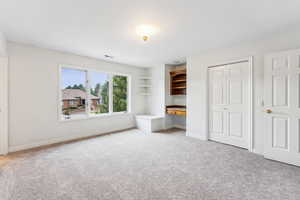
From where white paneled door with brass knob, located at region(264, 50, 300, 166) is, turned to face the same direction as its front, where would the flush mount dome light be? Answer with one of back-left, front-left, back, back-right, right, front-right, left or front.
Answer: front

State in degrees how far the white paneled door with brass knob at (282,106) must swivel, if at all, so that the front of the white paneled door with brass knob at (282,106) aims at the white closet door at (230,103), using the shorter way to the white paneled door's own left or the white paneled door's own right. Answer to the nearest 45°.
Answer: approximately 90° to the white paneled door's own right

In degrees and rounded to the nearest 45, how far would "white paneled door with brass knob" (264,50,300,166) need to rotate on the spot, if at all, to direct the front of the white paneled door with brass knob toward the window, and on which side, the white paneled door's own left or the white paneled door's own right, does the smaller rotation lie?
approximately 45° to the white paneled door's own right

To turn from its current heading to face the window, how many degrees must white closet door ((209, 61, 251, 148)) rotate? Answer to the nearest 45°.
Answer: approximately 45° to its right

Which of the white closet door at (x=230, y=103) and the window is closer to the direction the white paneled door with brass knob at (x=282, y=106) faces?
the window

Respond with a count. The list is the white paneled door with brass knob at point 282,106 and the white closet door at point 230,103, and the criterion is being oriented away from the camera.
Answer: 0

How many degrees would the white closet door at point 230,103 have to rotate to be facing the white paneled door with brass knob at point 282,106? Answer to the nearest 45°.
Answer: approximately 90° to its left

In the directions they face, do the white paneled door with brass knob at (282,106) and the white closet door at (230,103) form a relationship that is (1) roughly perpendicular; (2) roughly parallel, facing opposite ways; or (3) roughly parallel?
roughly parallel

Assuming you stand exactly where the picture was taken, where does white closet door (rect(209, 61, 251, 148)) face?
facing the viewer and to the left of the viewer

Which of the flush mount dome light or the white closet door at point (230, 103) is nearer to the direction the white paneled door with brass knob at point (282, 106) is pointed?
the flush mount dome light

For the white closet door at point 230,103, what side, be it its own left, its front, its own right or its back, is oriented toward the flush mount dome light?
front
